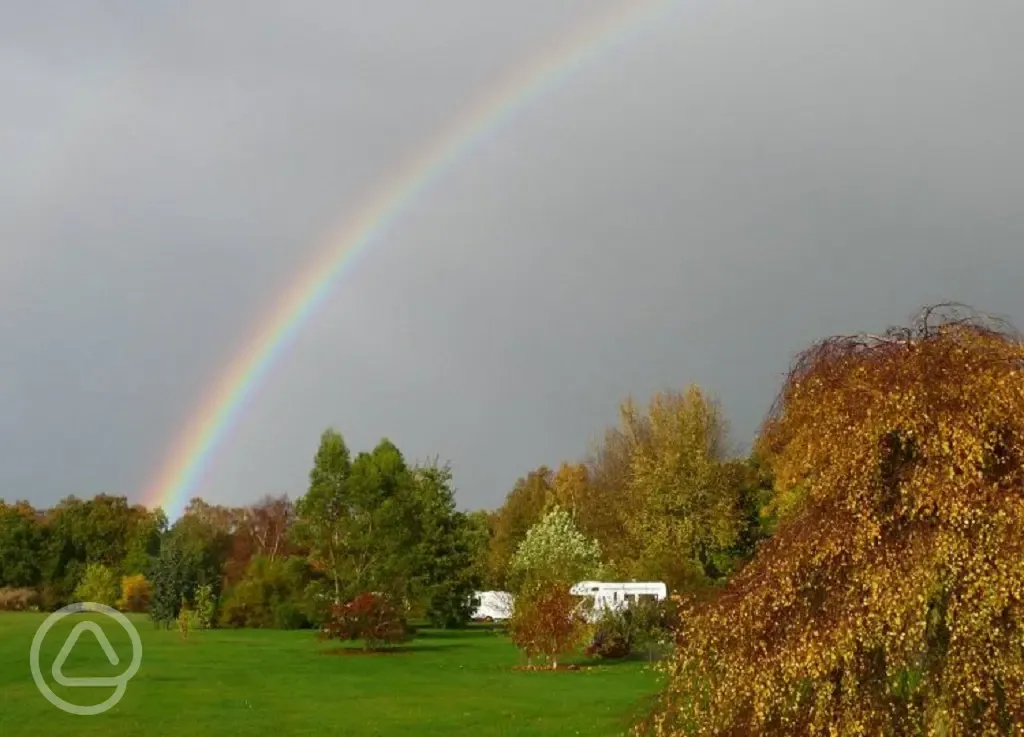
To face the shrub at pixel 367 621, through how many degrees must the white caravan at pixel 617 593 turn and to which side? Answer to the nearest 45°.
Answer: approximately 45° to its left

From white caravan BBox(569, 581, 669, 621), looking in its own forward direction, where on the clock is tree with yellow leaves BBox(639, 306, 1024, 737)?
The tree with yellow leaves is roughly at 9 o'clock from the white caravan.

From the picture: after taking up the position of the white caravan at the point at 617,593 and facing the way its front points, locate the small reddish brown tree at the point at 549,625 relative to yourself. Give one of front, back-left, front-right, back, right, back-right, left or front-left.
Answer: left

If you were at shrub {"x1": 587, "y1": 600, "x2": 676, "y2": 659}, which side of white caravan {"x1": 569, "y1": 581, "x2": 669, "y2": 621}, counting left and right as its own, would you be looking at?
left

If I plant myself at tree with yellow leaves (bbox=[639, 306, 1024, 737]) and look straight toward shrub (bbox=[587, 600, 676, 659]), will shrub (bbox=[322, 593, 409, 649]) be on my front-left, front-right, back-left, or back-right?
front-left

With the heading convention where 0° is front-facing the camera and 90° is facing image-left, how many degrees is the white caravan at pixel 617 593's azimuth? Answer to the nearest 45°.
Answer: approximately 90°

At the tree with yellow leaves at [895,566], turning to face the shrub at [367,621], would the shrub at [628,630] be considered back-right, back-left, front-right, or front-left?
front-right

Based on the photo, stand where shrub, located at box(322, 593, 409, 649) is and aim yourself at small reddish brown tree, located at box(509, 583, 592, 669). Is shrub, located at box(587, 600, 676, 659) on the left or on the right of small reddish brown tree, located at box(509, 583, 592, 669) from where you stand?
left

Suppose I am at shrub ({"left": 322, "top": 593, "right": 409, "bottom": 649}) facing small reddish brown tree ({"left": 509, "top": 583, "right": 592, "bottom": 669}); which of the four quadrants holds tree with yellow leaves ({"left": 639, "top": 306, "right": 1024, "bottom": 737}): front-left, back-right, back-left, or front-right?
front-right
